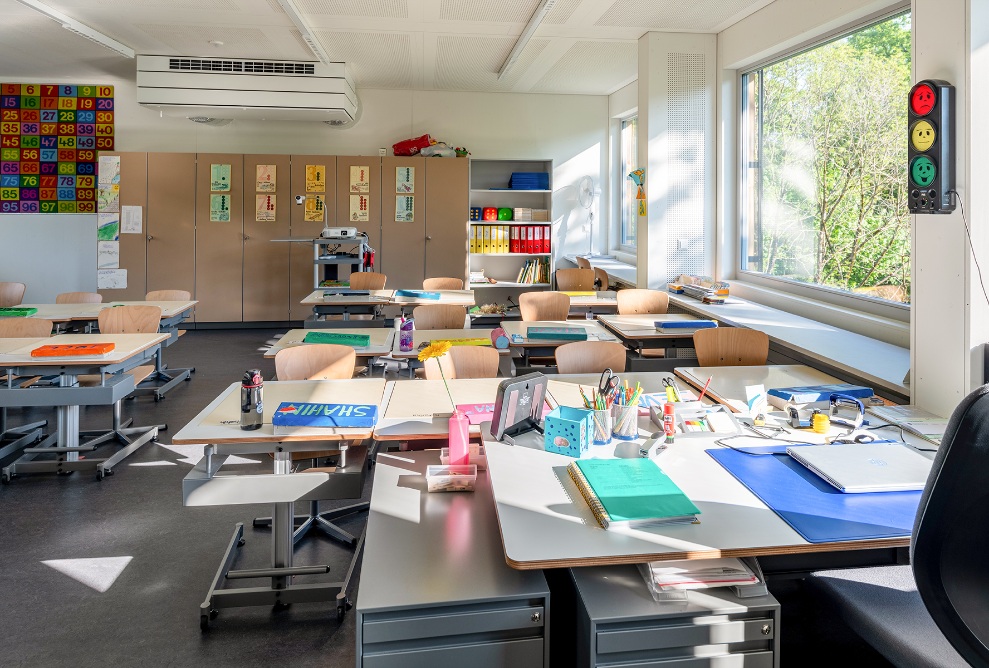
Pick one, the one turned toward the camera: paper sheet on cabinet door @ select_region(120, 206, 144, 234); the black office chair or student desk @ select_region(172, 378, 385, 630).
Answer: the paper sheet on cabinet door

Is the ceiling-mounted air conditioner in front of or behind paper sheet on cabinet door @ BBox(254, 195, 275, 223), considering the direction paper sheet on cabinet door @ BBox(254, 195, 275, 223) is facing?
in front

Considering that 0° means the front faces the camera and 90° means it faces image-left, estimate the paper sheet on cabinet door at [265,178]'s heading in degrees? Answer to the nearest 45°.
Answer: approximately 0°

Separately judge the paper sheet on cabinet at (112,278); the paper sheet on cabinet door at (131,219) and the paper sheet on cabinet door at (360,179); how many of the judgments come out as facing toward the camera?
3

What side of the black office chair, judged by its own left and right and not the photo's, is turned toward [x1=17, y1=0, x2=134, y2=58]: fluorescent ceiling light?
front

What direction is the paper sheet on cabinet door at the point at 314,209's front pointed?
toward the camera

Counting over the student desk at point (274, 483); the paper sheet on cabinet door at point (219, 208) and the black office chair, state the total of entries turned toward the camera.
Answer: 1

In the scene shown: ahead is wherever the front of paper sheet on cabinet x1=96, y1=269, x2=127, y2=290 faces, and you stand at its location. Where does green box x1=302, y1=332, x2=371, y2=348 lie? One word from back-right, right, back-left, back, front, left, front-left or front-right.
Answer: front

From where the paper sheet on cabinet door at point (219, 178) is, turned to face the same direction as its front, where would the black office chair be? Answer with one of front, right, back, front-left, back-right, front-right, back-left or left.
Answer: front

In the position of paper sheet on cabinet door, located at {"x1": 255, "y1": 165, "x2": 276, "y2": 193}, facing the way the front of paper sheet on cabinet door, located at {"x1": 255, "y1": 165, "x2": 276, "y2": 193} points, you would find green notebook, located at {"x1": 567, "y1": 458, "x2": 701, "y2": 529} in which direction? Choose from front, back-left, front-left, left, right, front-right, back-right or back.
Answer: front

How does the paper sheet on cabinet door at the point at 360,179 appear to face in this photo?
toward the camera

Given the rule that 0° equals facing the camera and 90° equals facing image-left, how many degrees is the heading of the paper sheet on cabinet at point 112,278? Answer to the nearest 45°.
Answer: approximately 0°
